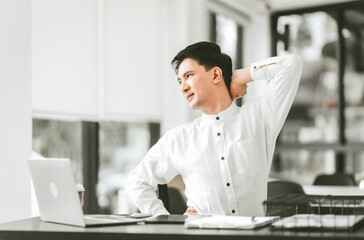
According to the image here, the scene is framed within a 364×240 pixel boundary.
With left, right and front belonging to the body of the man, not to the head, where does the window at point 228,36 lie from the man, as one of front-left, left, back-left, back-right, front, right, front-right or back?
back

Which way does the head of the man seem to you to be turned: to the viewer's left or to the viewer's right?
to the viewer's left

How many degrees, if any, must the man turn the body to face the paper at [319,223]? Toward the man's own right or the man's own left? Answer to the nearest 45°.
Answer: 0° — they already face it

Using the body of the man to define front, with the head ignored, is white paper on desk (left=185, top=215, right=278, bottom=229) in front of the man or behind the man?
in front

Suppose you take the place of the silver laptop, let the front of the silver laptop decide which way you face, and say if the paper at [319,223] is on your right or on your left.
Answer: on your right

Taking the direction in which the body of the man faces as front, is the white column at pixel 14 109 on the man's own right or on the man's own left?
on the man's own right

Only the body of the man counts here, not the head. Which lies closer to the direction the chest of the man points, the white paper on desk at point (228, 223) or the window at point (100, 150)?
the white paper on desk

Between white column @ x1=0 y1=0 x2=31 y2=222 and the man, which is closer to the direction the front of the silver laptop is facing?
the man

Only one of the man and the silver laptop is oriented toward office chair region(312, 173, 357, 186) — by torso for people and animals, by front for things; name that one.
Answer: the silver laptop

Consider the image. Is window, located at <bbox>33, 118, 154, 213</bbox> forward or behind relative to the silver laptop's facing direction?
forward

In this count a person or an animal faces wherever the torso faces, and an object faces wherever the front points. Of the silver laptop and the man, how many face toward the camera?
1

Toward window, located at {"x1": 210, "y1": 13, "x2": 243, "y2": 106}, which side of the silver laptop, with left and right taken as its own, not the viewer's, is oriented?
front

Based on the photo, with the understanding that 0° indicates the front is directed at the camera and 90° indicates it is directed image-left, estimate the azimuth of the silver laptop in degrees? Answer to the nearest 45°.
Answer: approximately 225°

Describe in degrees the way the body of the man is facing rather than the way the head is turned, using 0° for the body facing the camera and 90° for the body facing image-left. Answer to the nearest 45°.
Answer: approximately 0°

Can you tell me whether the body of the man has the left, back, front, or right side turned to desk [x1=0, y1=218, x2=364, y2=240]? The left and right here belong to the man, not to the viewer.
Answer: front
